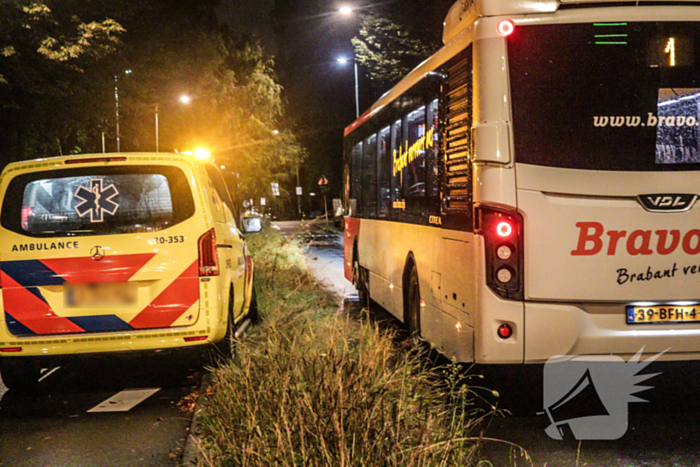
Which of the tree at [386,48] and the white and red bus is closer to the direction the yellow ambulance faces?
the tree

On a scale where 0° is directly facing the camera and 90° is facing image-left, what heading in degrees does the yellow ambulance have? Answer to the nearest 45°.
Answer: approximately 180°

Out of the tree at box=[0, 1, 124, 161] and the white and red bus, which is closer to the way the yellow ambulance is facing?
the tree

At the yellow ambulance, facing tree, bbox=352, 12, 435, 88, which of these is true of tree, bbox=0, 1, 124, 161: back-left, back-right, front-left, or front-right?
front-left

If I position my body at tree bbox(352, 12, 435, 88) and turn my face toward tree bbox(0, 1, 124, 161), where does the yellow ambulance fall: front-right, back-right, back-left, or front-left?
front-left

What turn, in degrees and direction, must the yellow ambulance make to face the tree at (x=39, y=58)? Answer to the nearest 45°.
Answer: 0° — it already faces it

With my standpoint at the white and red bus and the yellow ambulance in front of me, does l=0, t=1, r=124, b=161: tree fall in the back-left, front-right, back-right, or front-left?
front-right

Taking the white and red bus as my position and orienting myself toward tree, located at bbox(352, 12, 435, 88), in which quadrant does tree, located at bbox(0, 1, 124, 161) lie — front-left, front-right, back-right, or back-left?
front-left

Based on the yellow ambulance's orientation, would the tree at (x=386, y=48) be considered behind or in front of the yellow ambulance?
in front
